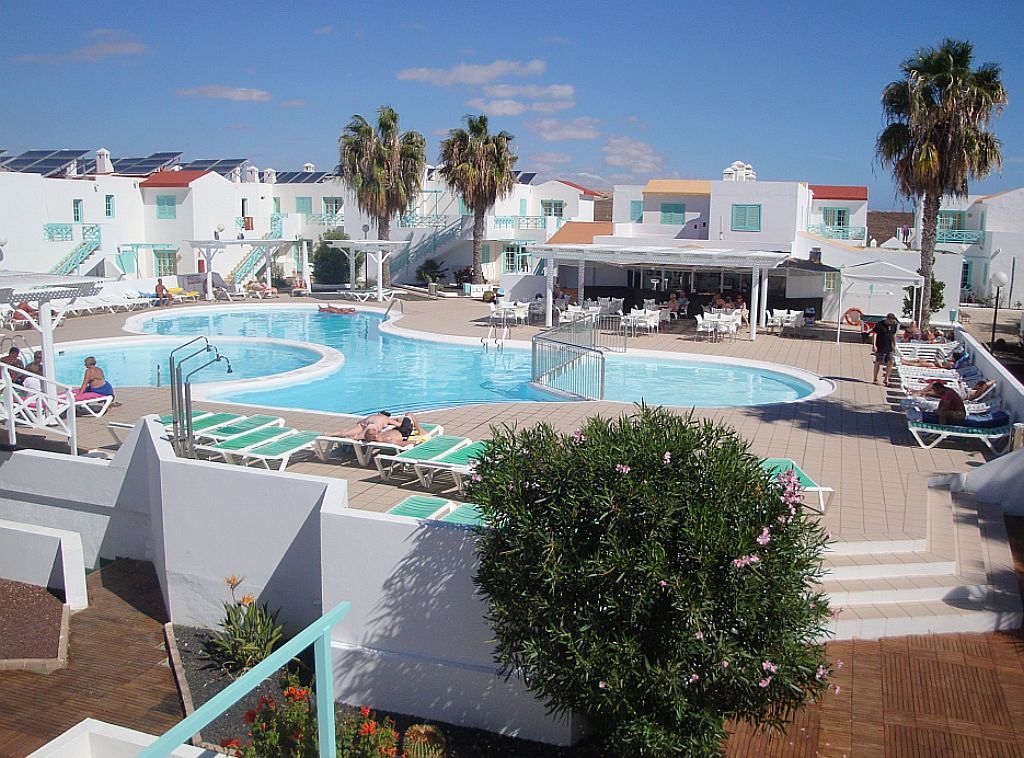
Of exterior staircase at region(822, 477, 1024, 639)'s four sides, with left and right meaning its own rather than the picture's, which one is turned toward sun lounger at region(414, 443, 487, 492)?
right

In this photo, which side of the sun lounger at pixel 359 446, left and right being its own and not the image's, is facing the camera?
left

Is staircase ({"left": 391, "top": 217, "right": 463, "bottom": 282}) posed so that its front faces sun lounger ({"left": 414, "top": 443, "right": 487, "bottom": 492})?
no

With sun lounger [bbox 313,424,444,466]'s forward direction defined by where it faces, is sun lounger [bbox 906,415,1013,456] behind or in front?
behind

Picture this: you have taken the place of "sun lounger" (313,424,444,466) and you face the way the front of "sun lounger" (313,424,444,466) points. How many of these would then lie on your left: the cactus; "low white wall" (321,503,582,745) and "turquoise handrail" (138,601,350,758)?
3

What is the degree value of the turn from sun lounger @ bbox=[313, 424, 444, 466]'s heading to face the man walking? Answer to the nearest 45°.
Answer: approximately 135° to its right

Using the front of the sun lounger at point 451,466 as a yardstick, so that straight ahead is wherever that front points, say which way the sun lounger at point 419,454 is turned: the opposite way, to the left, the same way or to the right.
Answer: the same way

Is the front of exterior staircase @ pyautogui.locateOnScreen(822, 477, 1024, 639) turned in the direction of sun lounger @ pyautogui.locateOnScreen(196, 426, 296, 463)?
no

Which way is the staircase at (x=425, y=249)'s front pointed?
to the viewer's left

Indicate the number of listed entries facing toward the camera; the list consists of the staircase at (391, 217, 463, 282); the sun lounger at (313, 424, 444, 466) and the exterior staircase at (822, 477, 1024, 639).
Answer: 1

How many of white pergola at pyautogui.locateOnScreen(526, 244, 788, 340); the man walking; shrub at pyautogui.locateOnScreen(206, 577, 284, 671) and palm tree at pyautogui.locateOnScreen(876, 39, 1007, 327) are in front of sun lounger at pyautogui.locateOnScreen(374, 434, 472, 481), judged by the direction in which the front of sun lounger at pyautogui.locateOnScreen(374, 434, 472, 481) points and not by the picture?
1

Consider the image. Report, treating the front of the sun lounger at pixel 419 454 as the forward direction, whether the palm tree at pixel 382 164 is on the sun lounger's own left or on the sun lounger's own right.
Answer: on the sun lounger's own right

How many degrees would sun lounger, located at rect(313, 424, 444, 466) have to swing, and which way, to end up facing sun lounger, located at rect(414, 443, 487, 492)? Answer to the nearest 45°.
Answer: approximately 135° to its left

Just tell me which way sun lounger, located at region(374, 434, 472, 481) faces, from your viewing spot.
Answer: facing the viewer and to the left of the viewer

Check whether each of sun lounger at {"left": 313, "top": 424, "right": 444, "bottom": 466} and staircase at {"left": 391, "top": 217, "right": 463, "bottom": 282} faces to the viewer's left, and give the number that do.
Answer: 2

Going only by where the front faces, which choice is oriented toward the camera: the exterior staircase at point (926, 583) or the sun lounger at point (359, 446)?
the exterior staircase

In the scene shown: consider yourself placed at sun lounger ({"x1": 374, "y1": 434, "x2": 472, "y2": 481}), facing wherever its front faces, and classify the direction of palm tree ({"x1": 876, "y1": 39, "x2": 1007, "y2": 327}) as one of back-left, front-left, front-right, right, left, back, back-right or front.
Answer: back

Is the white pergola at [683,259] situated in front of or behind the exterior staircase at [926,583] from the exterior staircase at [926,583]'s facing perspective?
behind
